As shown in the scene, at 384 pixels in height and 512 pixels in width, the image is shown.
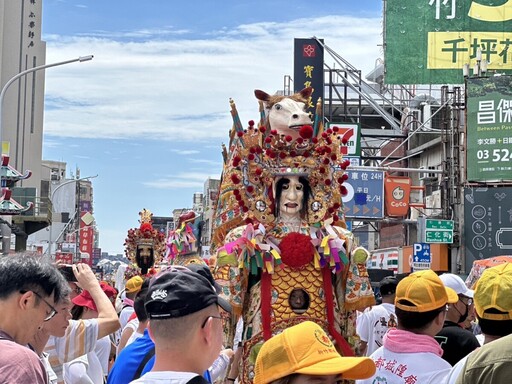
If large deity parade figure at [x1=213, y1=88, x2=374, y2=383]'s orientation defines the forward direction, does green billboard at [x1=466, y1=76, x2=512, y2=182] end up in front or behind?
behind

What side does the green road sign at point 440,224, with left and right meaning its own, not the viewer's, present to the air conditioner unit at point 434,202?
back

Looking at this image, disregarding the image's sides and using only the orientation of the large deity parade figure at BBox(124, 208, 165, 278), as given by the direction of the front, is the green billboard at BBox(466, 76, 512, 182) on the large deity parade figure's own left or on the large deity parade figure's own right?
on the large deity parade figure's own left
